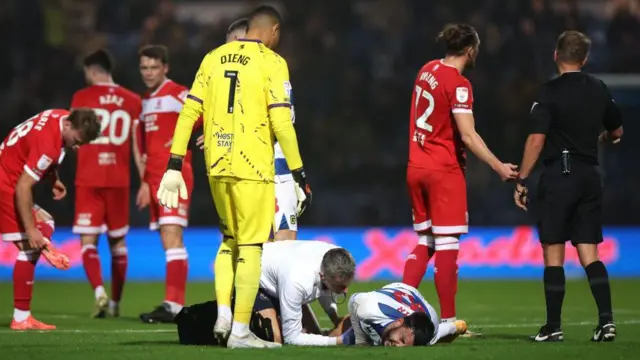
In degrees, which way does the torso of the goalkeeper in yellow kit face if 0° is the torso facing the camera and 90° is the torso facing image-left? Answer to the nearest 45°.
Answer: approximately 225°

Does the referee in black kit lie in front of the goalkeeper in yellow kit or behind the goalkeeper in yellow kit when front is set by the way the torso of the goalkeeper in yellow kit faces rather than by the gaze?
in front

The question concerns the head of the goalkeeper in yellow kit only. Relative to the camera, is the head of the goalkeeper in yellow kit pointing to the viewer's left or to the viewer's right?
to the viewer's right
